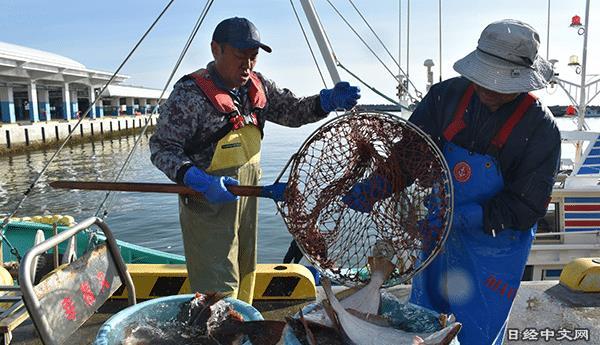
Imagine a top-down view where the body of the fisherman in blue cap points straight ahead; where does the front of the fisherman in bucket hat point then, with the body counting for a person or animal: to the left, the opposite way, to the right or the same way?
to the right

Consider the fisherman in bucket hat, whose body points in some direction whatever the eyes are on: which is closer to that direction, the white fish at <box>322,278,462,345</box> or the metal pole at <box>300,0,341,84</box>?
the white fish

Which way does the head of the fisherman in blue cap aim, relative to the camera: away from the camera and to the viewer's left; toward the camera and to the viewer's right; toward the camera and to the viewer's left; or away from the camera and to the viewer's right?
toward the camera and to the viewer's right

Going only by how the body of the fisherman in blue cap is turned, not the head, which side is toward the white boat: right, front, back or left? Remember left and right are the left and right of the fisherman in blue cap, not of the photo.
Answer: left

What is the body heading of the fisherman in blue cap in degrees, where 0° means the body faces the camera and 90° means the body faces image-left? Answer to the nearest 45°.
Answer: approximately 315°

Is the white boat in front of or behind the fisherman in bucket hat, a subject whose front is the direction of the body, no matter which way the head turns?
behind

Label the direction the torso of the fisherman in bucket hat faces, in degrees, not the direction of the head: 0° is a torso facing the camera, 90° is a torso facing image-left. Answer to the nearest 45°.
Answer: approximately 45°

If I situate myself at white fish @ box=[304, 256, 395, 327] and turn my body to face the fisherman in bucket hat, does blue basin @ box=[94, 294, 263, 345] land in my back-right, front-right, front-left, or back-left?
back-left
